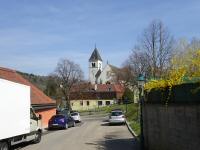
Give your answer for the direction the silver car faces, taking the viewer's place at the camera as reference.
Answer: facing away from the viewer

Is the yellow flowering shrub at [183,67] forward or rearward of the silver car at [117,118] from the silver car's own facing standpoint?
rearward

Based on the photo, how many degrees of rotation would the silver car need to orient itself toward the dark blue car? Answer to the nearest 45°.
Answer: approximately 135° to its left

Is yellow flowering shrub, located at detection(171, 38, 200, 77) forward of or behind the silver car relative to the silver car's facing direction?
behind
